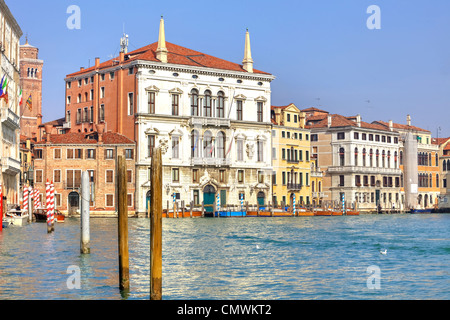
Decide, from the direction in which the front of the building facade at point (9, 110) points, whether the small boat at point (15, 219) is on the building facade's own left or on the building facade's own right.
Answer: on the building facade's own right

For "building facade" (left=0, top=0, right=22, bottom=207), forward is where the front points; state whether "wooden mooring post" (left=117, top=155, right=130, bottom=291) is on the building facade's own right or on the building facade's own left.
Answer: on the building facade's own right

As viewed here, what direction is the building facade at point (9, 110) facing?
to the viewer's right

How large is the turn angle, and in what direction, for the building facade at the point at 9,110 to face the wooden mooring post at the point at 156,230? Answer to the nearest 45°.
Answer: approximately 90° to its right

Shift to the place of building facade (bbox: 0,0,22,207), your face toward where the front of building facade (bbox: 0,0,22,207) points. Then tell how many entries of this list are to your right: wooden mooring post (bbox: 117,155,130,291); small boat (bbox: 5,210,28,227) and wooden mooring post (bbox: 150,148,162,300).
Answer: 3
